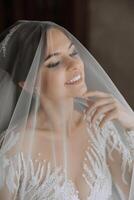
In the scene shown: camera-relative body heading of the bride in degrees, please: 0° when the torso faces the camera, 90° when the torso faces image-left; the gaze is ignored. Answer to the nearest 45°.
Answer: approximately 315°

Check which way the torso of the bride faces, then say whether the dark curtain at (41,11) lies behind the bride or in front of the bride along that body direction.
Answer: behind
